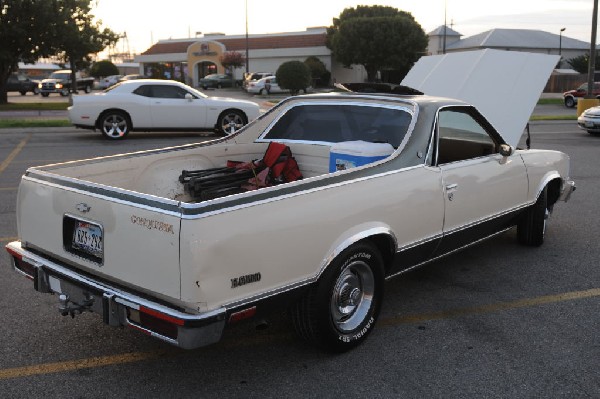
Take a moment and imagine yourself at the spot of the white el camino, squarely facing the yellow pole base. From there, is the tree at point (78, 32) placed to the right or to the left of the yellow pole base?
left

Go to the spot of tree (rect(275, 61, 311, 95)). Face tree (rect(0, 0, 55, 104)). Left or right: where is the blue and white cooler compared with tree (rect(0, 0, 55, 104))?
left

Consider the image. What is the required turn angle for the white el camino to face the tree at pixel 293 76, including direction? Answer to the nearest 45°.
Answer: approximately 45° to its left

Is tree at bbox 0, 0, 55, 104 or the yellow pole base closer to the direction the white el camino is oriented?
the yellow pole base

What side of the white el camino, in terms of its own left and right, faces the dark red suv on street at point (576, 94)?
front

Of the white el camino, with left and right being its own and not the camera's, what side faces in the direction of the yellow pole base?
front

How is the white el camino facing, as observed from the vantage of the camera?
facing away from the viewer and to the right of the viewer

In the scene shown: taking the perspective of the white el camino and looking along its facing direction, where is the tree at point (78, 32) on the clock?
The tree is roughly at 10 o'clock from the white el camino.

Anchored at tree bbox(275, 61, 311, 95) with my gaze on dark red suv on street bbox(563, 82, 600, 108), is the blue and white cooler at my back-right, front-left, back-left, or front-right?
front-right

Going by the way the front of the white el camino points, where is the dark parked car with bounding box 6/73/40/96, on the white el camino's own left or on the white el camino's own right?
on the white el camino's own left
